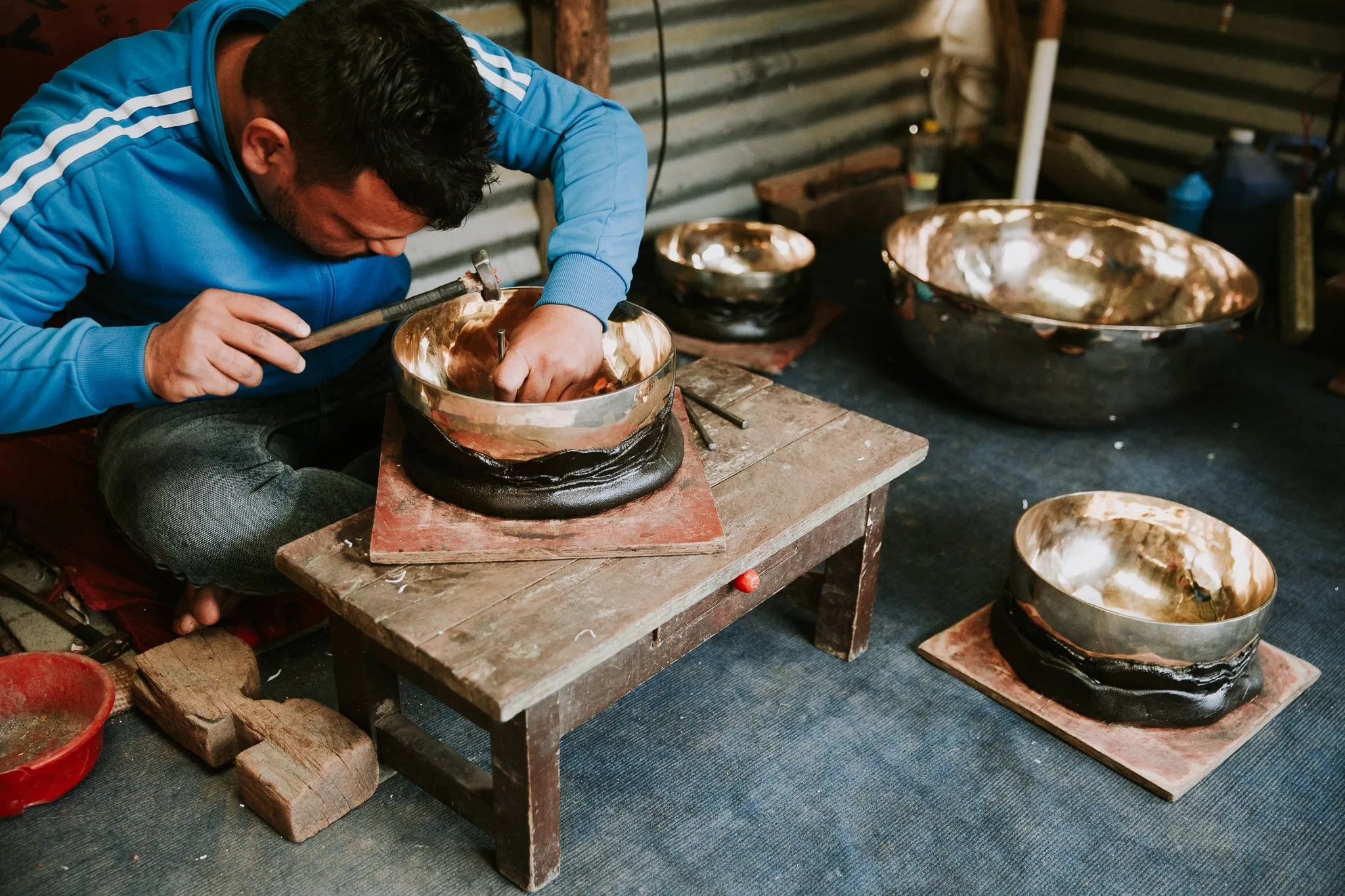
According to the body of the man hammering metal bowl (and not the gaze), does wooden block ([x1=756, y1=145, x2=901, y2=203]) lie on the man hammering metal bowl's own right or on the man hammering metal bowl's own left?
on the man hammering metal bowl's own left

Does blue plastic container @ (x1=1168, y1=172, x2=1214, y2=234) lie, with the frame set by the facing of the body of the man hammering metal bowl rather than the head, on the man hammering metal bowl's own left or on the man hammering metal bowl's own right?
on the man hammering metal bowl's own left

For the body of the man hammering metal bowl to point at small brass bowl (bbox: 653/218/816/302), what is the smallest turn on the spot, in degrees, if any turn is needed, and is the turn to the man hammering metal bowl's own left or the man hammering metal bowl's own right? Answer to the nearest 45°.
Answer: approximately 90° to the man hammering metal bowl's own left

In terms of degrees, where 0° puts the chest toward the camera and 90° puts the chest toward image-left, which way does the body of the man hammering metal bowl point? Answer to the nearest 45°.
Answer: approximately 315°

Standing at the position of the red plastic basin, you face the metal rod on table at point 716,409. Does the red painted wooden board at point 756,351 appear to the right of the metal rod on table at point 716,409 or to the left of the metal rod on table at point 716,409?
left

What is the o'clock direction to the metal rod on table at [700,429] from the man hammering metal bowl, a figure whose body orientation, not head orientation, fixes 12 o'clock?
The metal rod on table is roughly at 11 o'clock from the man hammering metal bowl.
